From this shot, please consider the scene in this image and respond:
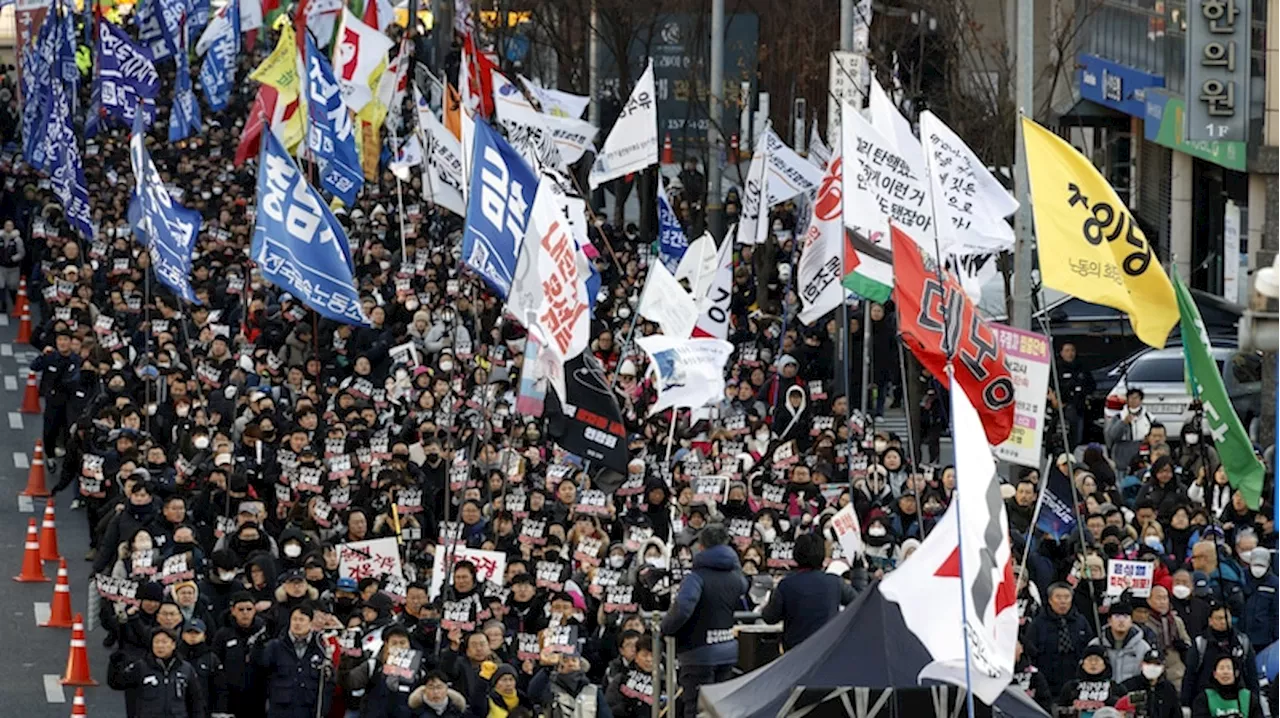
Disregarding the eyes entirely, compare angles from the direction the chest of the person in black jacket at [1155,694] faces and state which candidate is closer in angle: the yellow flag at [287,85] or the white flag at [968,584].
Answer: the white flag

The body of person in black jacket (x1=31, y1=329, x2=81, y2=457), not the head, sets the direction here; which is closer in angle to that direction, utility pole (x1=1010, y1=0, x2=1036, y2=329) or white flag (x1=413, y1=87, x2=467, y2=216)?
the utility pole

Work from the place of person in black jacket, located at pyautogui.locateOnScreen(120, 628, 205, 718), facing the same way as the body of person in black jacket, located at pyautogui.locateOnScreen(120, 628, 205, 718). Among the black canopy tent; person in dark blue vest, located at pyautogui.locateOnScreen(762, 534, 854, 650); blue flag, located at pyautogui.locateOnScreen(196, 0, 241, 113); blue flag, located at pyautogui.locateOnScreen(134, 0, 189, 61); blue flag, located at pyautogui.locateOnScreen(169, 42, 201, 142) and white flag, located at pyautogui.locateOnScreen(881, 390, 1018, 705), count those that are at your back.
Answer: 3

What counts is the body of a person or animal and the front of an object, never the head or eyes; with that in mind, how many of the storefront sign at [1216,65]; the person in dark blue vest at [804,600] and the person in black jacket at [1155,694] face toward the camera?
2

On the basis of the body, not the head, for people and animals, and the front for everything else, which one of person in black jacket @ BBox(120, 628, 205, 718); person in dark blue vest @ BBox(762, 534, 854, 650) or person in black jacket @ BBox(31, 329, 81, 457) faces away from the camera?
person in dark blue vest @ BBox(762, 534, 854, 650)

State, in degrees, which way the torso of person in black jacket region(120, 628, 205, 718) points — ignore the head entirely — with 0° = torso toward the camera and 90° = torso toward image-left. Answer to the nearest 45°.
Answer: approximately 0°

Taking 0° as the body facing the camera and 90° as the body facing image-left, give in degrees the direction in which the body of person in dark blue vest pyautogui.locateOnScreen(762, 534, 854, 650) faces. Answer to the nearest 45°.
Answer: approximately 180°

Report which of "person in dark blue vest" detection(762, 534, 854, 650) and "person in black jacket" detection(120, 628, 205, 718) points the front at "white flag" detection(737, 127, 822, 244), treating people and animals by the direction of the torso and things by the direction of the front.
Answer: "person in dark blue vest" detection(762, 534, 854, 650)

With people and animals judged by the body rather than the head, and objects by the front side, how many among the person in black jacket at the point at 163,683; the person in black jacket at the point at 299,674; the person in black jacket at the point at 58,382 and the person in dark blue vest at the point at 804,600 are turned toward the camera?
3
